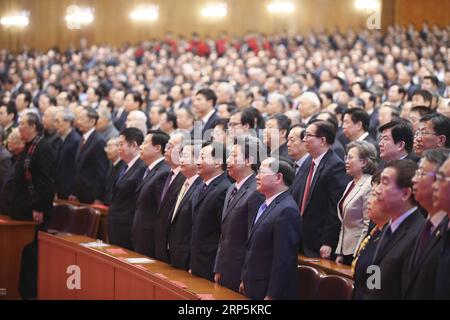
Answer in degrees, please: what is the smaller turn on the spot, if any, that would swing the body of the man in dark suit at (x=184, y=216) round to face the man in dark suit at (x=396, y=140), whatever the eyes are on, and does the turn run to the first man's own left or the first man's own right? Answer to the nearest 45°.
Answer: approximately 135° to the first man's own left

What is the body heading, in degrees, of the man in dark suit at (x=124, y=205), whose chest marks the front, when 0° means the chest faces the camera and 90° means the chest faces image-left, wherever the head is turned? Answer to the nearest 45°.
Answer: approximately 45°

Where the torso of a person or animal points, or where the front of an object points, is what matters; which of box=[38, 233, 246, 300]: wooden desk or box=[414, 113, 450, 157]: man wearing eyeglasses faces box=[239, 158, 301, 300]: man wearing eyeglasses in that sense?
box=[414, 113, 450, 157]: man wearing eyeglasses

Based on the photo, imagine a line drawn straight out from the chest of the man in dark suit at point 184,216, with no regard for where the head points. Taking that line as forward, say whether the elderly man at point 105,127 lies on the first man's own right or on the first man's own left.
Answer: on the first man's own right

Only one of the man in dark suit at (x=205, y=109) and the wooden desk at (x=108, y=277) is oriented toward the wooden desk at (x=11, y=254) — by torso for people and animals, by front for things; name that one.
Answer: the man in dark suit

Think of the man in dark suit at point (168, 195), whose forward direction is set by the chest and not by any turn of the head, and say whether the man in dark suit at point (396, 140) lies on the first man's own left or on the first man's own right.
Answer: on the first man's own left

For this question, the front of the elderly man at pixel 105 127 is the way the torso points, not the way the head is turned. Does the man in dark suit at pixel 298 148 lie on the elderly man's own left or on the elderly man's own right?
on the elderly man's own left

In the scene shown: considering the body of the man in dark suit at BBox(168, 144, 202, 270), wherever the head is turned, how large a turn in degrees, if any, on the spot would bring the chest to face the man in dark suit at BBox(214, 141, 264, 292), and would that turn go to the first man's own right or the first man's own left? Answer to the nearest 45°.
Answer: approximately 90° to the first man's own left

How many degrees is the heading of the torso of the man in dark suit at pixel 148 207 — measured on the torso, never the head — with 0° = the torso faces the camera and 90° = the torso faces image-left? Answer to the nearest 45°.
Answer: approximately 45°
